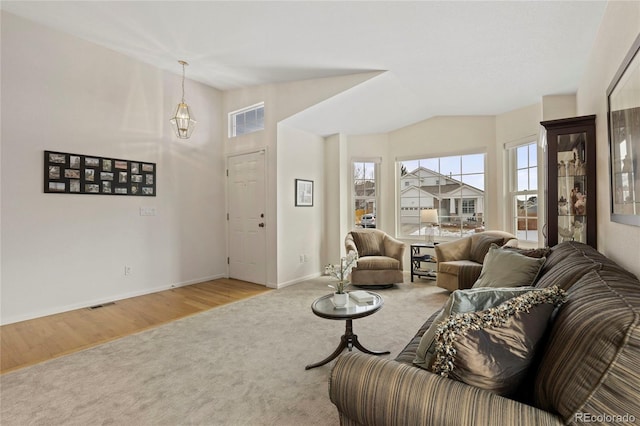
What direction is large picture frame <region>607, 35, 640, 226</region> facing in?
to the viewer's left

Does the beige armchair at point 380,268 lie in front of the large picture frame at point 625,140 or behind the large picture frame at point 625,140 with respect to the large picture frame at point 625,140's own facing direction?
in front

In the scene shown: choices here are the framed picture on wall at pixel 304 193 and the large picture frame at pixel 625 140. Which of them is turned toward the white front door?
the large picture frame

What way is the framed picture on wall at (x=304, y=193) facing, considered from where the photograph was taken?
facing the viewer and to the right of the viewer

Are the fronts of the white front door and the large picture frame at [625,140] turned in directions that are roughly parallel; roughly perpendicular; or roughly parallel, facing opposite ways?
roughly perpendicular

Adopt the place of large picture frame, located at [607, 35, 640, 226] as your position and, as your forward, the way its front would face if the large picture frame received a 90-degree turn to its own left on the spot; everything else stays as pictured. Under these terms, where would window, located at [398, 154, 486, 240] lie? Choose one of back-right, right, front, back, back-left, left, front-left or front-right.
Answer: back-right

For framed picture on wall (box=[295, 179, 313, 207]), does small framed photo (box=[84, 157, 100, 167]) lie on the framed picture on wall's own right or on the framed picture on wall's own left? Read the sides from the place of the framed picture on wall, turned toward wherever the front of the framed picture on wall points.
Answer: on the framed picture on wall's own right

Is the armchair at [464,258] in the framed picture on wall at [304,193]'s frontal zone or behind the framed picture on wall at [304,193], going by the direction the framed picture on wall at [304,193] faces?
frontal zone

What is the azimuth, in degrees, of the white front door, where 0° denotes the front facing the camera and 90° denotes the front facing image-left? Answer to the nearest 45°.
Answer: approximately 45°

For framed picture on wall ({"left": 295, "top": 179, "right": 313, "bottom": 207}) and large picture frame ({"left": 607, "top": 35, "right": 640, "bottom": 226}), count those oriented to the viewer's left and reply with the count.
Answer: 1

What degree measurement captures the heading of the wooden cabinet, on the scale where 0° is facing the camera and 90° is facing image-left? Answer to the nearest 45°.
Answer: approximately 45°

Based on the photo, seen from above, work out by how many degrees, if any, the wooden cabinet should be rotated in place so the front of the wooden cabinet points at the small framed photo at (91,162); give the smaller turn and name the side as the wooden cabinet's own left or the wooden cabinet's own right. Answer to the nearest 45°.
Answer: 0° — it already faces it

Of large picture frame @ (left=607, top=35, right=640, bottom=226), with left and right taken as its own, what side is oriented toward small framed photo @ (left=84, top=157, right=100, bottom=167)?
front

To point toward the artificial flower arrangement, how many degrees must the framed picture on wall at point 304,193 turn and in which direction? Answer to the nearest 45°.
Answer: approximately 45° to its right

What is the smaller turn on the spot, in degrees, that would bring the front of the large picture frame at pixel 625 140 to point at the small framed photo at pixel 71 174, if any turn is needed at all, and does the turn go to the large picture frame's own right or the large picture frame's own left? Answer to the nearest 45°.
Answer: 0° — it already faces it
